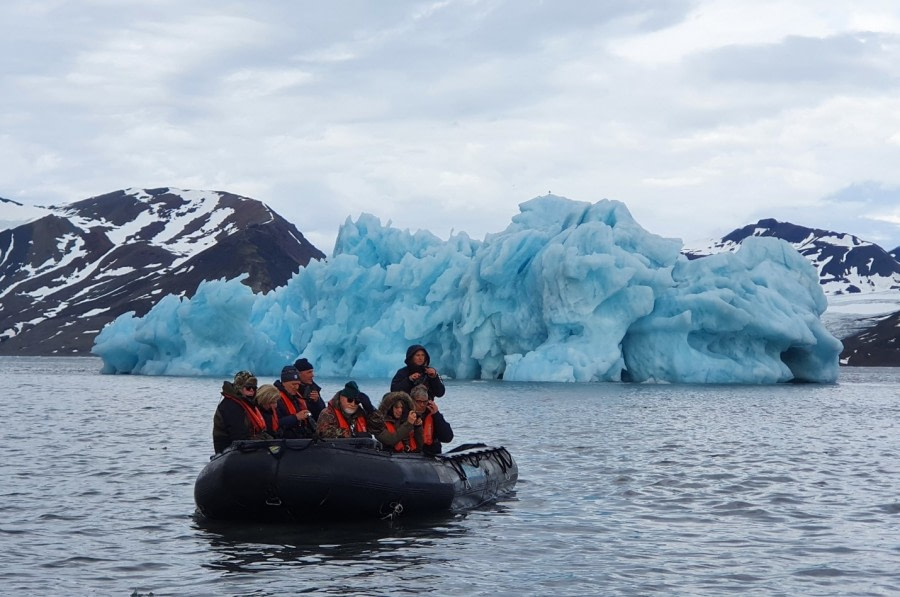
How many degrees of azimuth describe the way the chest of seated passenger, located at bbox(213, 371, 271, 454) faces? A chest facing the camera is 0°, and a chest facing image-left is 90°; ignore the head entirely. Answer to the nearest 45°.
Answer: approximately 315°
